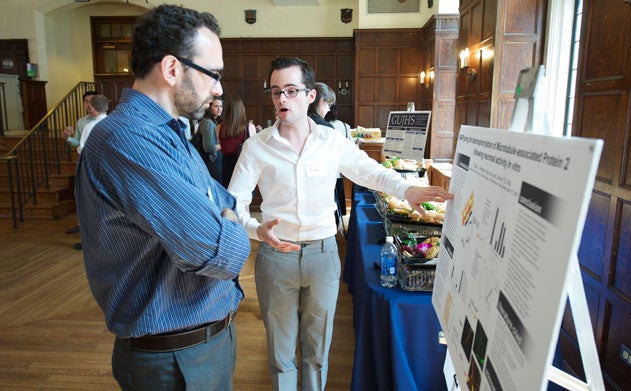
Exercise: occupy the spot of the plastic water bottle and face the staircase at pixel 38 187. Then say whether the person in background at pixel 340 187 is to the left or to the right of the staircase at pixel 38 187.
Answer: right

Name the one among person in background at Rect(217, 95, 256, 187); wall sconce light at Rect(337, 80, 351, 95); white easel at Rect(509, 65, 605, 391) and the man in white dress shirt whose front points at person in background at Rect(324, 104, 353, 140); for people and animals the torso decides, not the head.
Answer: the wall sconce light

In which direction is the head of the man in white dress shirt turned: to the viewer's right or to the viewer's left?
to the viewer's left

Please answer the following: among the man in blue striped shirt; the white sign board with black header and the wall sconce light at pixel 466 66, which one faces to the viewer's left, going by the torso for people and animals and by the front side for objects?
the wall sconce light

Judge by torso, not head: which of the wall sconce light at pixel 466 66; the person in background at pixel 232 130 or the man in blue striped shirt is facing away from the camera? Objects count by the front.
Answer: the person in background

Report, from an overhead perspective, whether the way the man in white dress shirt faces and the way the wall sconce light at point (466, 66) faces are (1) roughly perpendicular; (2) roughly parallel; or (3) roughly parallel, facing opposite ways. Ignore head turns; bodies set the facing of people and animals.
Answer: roughly perpendicular

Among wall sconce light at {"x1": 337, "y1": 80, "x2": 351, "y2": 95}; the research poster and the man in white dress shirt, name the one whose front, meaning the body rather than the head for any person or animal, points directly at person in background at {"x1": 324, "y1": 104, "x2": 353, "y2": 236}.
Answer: the wall sconce light

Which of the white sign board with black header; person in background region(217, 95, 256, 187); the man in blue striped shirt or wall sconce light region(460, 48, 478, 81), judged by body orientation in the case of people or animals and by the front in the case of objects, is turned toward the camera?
the white sign board with black header

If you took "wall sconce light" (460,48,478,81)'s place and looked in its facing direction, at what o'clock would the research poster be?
The research poster is roughly at 9 o'clock from the wall sconce light.

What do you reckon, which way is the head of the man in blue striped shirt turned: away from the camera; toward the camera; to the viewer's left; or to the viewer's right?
to the viewer's right

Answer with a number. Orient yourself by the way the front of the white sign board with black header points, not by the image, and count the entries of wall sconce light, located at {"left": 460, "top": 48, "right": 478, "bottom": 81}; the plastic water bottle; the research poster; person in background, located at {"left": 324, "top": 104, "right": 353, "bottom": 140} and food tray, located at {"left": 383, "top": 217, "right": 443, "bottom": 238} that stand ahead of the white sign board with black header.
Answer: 3

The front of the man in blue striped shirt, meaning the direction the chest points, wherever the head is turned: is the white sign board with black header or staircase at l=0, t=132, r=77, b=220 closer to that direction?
the white sign board with black header

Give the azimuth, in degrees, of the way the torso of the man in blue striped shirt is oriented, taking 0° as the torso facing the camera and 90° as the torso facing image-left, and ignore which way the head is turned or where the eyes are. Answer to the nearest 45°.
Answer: approximately 270°
